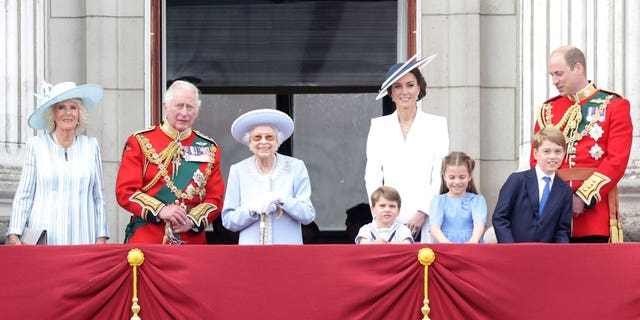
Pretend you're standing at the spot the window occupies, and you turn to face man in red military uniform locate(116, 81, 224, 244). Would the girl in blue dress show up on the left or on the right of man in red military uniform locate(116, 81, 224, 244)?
left

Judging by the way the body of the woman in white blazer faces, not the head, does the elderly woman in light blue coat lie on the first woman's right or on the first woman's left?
on the first woman's right

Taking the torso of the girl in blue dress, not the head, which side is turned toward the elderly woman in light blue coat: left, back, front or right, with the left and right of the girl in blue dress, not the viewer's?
right

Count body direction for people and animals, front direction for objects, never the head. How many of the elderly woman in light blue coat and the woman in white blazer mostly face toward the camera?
2

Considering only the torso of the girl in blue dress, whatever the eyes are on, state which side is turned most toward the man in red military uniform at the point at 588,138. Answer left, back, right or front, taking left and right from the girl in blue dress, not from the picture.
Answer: left

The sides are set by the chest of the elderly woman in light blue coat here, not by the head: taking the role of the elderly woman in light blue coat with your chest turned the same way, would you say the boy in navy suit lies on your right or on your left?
on your left

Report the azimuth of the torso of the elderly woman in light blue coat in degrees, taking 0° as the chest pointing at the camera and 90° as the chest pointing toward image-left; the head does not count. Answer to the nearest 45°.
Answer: approximately 0°
